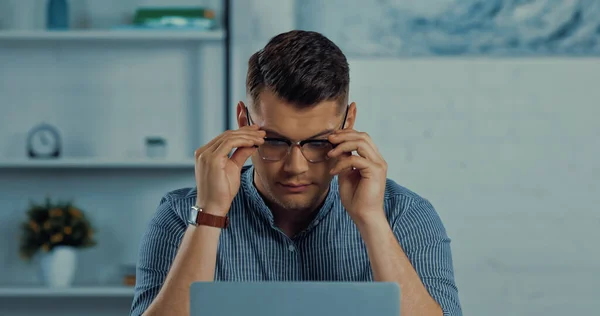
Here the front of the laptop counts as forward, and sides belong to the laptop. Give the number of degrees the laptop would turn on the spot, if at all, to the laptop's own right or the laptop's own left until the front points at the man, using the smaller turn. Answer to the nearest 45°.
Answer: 0° — it already faces them

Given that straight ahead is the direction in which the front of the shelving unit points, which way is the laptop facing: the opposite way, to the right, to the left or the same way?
the opposite way

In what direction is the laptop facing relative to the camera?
away from the camera

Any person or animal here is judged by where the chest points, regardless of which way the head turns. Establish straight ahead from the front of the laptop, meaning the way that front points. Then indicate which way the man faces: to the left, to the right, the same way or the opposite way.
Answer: the opposite way

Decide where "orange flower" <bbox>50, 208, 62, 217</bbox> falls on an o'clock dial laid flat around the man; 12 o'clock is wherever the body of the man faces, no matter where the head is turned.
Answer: The orange flower is roughly at 5 o'clock from the man.

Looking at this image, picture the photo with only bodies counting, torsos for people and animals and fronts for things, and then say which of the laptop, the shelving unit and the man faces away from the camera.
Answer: the laptop

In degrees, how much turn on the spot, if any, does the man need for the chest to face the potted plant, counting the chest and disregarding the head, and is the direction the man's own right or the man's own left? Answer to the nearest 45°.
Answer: approximately 135° to the man's own right

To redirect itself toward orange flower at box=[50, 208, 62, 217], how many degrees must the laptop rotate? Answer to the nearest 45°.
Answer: approximately 45° to its left
